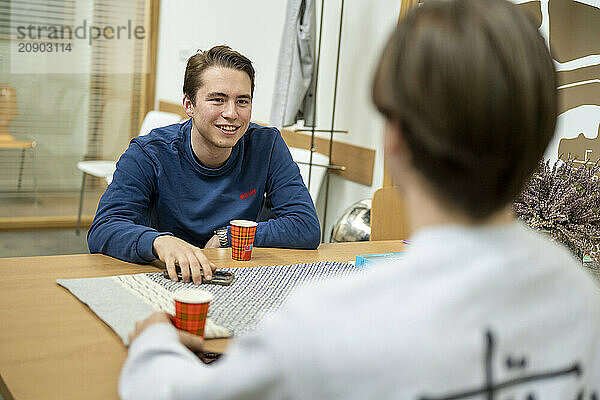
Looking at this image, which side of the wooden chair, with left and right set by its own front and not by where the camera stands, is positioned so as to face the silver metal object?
front

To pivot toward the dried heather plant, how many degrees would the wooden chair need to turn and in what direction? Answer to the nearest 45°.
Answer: approximately 45° to its right

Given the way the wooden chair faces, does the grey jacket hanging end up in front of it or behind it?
in front

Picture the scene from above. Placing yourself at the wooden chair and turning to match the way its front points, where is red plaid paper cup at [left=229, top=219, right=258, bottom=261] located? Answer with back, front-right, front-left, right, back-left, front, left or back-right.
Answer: front-right

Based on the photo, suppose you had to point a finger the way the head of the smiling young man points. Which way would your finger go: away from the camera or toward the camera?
toward the camera

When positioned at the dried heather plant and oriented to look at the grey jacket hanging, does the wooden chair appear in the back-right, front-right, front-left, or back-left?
front-left

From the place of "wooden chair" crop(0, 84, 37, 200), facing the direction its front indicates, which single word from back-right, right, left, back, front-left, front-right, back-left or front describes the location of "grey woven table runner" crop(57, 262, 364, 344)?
front-right

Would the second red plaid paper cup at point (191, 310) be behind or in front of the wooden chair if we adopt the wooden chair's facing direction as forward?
in front

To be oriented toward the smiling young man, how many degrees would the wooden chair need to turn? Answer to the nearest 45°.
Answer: approximately 45° to its right
